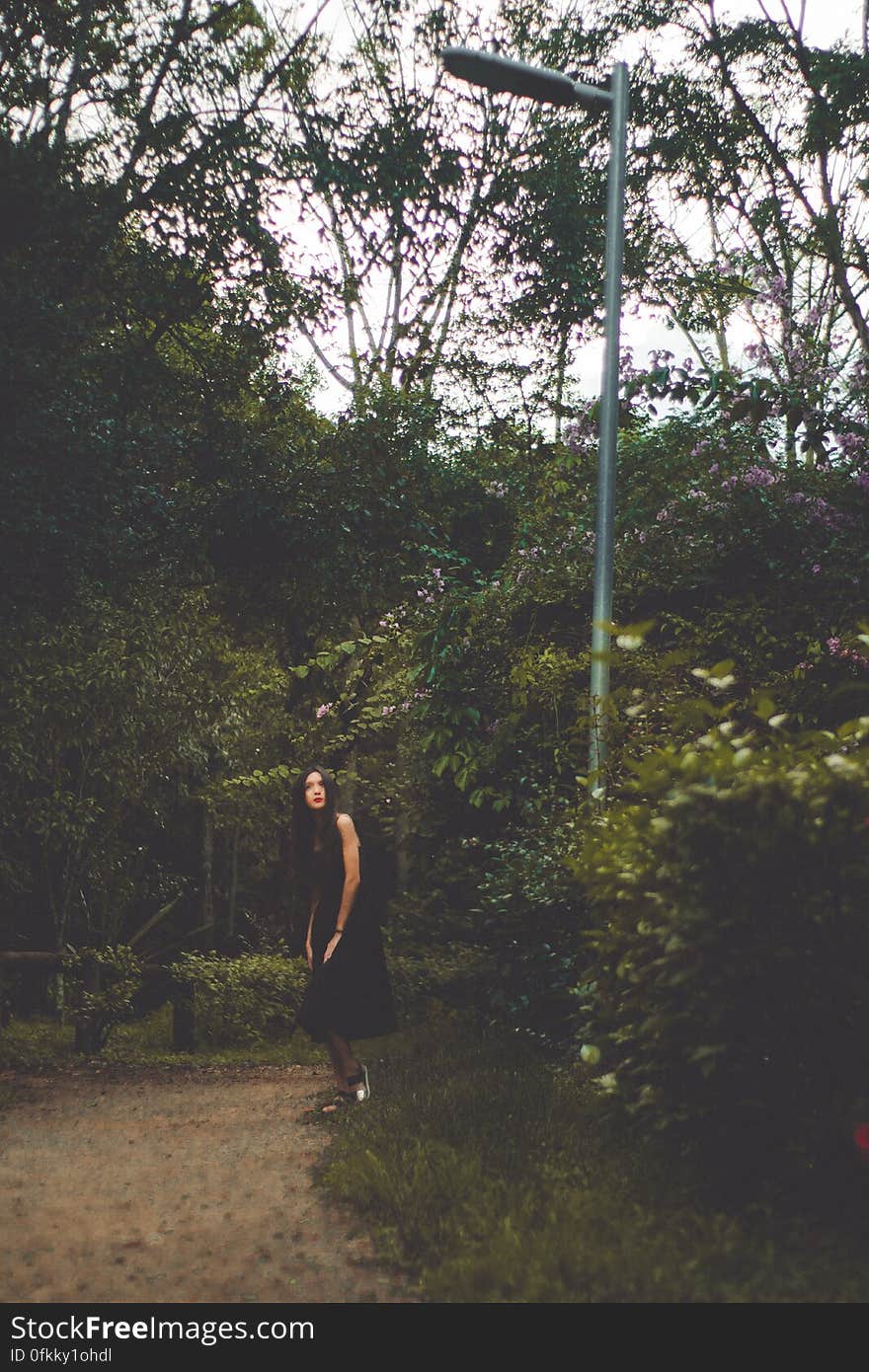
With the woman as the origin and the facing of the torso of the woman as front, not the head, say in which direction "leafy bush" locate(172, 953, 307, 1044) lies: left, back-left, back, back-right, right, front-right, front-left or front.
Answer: back-right

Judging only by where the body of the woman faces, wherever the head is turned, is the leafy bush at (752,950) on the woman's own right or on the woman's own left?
on the woman's own left

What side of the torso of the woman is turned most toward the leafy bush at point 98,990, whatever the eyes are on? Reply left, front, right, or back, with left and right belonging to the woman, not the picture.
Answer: right

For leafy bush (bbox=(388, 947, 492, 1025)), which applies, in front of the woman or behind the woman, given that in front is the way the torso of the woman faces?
behind

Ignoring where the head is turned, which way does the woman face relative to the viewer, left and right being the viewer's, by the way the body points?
facing the viewer and to the left of the viewer

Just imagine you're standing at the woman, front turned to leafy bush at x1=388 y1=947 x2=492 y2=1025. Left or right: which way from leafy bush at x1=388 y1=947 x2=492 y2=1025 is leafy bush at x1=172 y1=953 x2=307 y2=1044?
left
